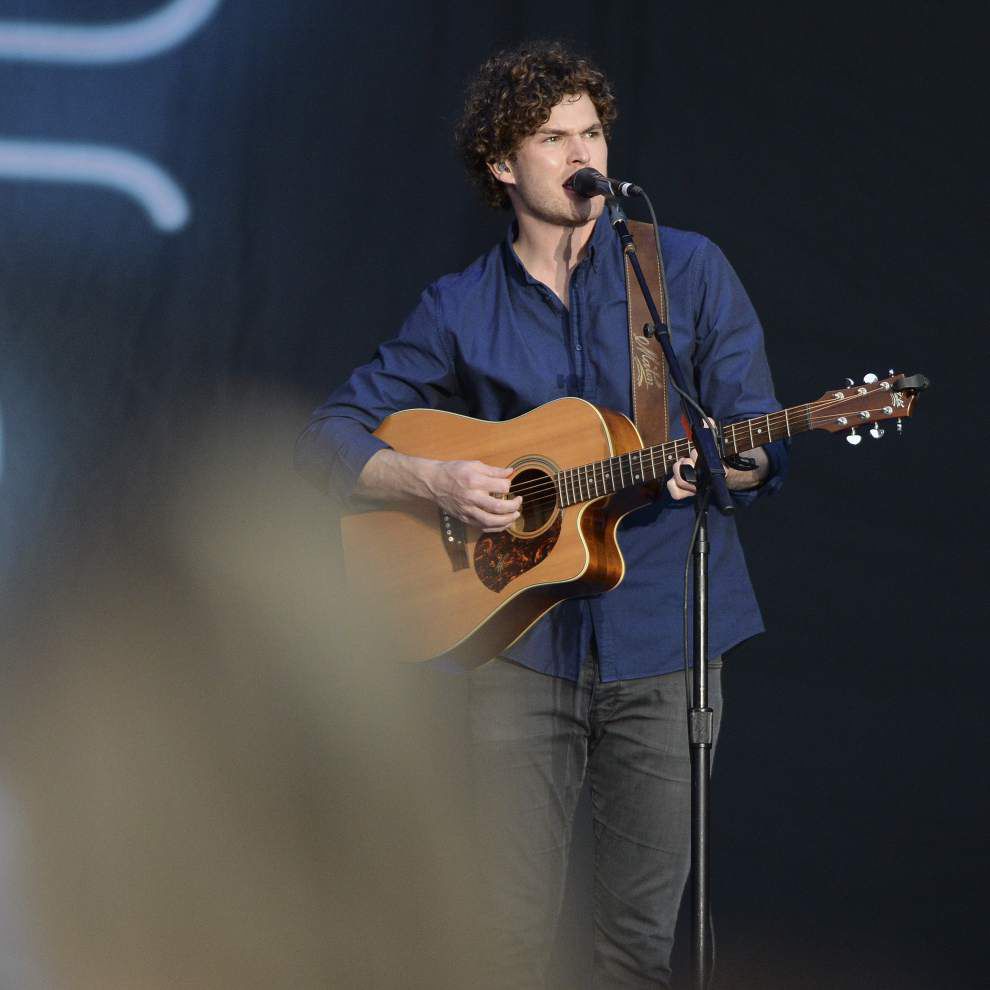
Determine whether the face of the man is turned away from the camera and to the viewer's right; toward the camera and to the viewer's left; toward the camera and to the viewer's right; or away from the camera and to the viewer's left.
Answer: toward the camera and to the viewer's right

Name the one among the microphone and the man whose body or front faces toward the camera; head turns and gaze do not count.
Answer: the man

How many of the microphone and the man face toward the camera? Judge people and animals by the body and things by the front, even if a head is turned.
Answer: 1

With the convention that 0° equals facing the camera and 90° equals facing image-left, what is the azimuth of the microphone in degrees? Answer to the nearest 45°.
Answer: approximately 90°

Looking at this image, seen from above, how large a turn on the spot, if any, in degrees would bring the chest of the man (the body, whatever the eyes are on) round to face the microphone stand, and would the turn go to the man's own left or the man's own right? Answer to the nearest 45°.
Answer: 0° — they already face it

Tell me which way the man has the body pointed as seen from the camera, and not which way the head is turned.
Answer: toward the camera
